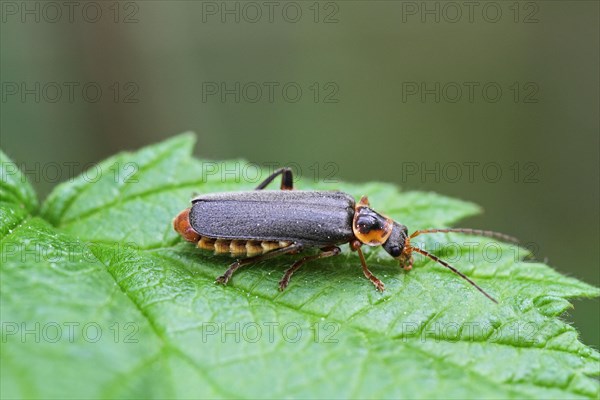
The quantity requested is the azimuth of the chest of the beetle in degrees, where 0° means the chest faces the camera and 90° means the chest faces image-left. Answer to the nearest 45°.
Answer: approximately 270°

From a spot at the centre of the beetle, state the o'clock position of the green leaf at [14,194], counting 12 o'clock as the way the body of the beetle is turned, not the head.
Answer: The green leaf is roughly at 6 o'clock from the beetle.
